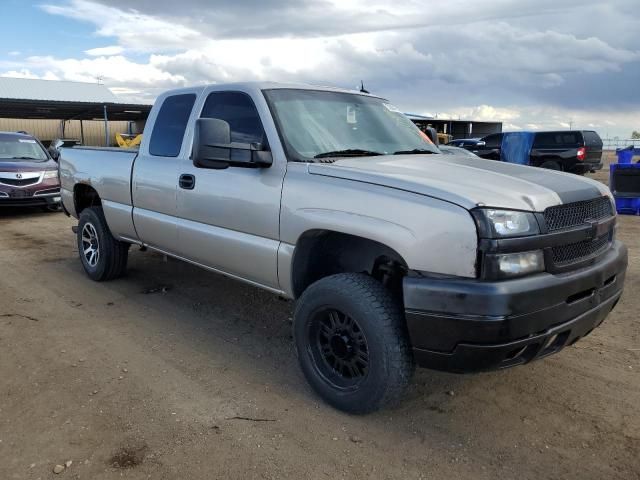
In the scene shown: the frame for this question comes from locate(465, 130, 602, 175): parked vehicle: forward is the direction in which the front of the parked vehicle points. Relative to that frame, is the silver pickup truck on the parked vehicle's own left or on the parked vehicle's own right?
on the parked vehicle's own left

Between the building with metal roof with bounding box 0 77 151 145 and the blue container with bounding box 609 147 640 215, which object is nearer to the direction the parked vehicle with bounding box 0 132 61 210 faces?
the blue container

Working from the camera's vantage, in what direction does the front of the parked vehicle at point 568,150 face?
facing away from the viewer and to the left of the viewer

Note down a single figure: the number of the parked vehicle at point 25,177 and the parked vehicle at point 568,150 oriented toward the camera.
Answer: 1

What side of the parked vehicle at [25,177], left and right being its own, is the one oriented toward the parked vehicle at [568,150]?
left

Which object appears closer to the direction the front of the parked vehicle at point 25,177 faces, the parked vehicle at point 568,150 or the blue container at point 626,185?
the blue container

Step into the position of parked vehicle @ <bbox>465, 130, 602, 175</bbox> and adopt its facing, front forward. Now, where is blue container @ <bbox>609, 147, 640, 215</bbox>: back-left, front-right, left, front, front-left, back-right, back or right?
back-left

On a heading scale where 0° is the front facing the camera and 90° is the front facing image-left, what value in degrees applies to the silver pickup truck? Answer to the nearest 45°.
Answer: approximately 315°

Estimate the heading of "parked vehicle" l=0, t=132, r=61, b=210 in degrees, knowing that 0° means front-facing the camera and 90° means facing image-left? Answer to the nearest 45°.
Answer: approximately 0°

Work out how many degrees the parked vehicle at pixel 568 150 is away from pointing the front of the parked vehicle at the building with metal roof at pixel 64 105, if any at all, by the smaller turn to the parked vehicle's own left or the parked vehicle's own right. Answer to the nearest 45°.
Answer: approximately 45° to the parked vehicle's own left

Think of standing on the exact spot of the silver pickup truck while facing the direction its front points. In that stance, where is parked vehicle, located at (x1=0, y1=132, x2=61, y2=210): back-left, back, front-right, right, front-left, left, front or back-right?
back
